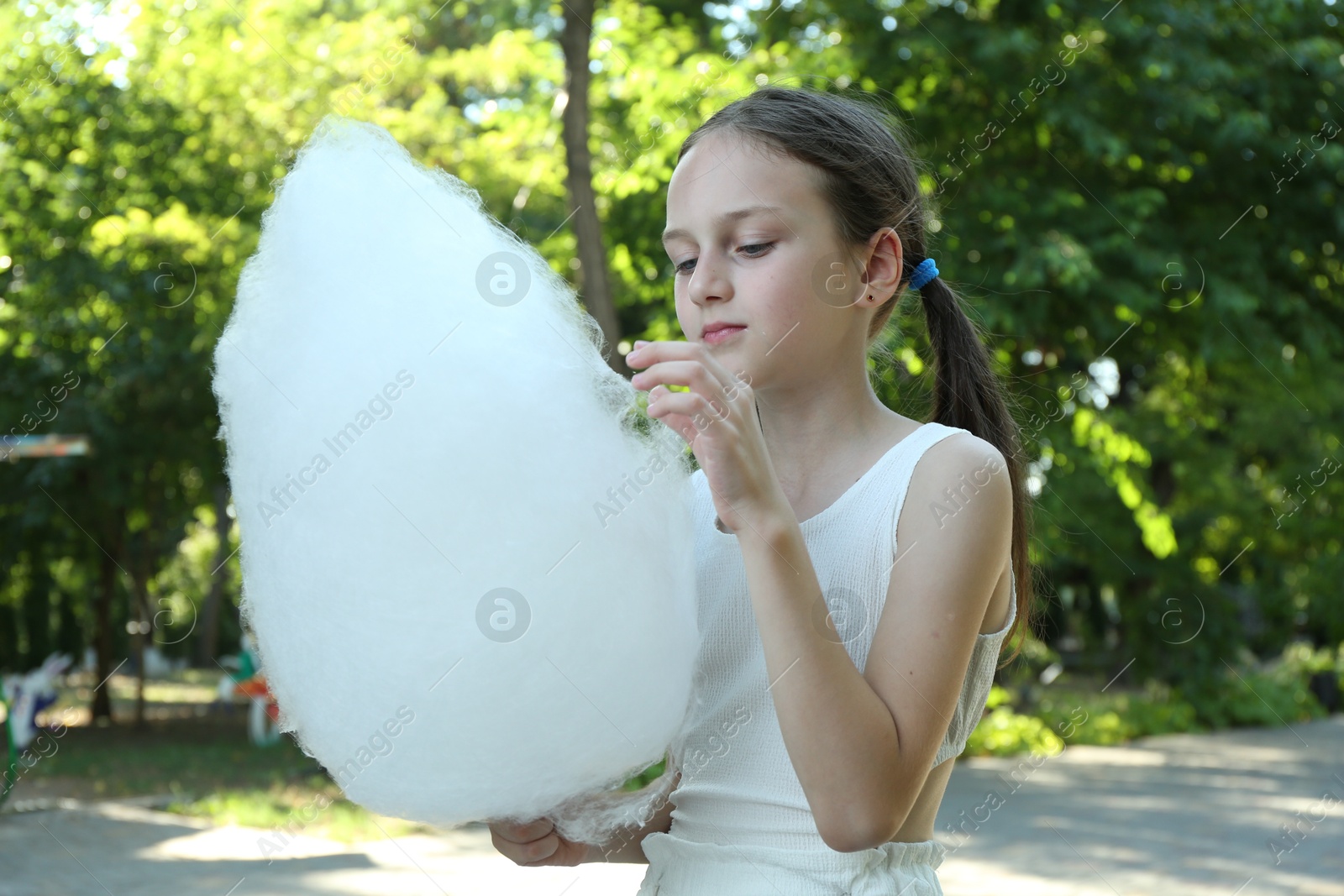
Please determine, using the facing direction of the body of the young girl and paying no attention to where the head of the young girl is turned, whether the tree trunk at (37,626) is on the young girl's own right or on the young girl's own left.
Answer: on the young girl's own right

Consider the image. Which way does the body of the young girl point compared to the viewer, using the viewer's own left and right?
facing the viewer and to the left of the viewer

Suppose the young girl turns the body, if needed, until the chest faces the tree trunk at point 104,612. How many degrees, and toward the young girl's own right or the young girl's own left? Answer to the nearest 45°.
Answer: approximately 90° to the young girl's own right

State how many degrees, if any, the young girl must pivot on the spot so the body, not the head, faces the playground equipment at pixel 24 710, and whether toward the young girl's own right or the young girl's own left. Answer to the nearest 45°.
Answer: approximately 90° to the young girl's own right

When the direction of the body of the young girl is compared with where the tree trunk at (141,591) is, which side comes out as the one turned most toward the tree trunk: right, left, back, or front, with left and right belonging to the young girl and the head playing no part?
right

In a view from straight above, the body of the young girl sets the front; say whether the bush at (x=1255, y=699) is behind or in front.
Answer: behind

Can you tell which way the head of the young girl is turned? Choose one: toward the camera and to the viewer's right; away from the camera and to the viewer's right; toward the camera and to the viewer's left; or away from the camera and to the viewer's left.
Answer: toward the camera and to the viewer's left

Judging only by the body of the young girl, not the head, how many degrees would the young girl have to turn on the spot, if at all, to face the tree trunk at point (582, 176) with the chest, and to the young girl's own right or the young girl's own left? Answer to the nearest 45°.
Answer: approximately 135° to the young girl's own right
